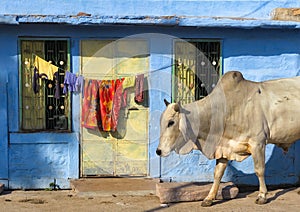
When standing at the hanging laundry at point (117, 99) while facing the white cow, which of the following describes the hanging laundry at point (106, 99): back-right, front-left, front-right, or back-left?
back-right

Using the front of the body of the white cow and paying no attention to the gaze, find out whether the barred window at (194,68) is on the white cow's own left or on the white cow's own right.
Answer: on the white cow's own right

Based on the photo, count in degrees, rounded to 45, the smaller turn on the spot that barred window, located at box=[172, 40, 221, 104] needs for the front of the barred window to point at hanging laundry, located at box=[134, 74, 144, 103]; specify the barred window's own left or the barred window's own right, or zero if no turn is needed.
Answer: approximately 90° to the barred window's own right

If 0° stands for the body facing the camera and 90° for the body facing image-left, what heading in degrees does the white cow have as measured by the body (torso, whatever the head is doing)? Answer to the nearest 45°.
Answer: approximately 90°

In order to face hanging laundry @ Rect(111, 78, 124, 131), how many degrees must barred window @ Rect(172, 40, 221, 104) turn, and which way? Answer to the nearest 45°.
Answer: approximately 90° to its right

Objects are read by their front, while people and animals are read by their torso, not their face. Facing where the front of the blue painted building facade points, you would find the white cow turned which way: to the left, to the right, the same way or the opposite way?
to the right

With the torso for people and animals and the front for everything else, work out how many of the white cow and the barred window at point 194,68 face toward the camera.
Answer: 1

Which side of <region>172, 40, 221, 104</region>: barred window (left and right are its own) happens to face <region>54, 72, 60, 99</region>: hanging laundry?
right

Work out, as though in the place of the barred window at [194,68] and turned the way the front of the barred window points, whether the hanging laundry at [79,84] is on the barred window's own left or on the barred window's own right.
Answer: on the barred window's own right
